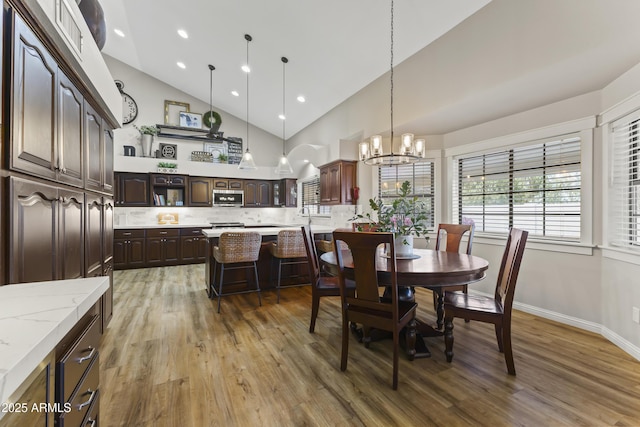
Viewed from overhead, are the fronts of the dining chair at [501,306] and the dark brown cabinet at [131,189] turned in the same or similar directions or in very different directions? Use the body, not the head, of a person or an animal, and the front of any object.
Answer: very different directions

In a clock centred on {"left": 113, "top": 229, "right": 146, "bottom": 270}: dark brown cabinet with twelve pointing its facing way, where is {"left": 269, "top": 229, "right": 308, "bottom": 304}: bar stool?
The bar stool is roughly at 11 o'clock from the dark brown cabinet.

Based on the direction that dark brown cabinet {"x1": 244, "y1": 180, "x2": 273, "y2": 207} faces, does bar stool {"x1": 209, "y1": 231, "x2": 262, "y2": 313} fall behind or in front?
in front

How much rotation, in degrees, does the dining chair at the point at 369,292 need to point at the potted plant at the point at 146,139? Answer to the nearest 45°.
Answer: approximately 90° to its left

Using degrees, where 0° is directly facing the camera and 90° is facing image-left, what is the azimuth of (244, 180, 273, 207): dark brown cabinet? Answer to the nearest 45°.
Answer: approximately 0°

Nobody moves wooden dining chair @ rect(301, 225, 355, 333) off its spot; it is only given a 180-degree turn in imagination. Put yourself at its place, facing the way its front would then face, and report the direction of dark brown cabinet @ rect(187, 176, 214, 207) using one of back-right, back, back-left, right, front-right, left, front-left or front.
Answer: front-right

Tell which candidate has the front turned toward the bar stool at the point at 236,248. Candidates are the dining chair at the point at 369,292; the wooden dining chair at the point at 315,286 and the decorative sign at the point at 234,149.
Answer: the decorative sign

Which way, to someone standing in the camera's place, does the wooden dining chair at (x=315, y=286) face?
facing to the right of the viewer

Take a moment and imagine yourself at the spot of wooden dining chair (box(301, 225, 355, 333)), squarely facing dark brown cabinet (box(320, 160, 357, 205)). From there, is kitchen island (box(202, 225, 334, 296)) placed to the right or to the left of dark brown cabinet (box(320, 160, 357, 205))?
left

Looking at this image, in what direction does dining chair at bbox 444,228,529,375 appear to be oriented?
to the viewer's left

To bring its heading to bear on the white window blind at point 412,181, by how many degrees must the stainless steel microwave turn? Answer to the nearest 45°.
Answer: approximately 45° to its left

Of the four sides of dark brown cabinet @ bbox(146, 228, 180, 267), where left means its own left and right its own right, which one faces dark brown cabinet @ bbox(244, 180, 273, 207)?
left
